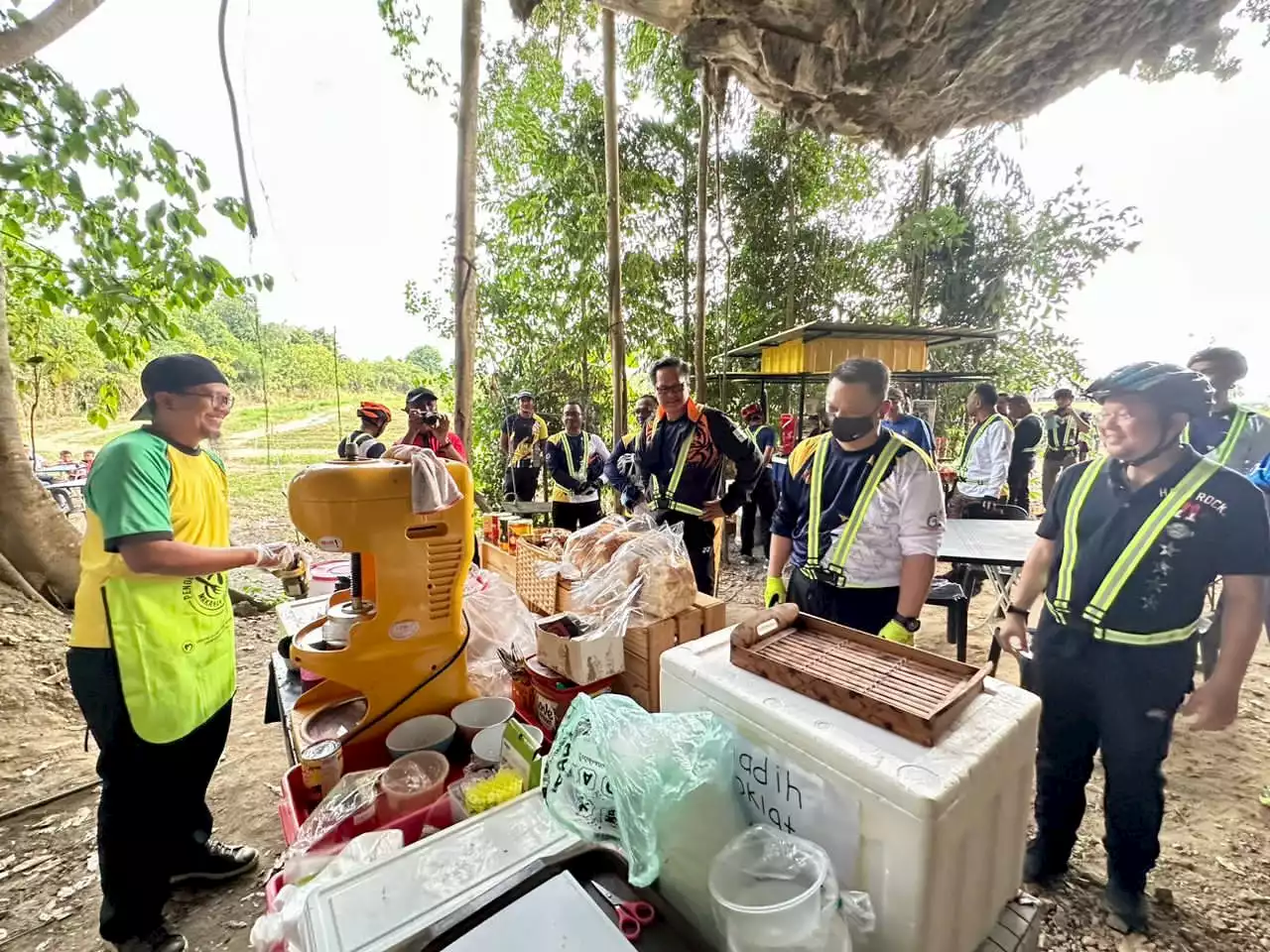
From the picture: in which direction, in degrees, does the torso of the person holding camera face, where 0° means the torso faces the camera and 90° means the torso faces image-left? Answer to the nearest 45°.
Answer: approximately 0°

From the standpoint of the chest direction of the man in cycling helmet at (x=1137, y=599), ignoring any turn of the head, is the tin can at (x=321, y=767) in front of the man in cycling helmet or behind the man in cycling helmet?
in front

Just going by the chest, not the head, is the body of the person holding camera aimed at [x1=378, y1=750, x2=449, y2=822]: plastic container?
yes

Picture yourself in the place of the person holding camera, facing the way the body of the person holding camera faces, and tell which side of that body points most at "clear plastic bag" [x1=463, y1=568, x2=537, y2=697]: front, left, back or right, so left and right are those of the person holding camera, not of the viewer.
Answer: front

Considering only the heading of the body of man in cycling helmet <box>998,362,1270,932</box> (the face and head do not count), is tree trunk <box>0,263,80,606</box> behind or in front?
in front

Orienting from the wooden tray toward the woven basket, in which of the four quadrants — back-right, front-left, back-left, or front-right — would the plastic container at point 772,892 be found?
back-left

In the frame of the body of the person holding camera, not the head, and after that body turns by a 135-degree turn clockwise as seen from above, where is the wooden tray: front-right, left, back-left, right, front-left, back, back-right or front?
back-left

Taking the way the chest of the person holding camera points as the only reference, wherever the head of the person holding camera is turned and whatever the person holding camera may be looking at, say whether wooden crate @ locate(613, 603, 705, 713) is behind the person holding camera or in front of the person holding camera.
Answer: in front

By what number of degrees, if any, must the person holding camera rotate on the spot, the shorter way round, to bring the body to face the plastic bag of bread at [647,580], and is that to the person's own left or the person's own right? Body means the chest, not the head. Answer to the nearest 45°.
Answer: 0° — they already face it

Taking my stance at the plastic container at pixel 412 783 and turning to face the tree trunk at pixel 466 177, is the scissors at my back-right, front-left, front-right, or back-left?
back-right

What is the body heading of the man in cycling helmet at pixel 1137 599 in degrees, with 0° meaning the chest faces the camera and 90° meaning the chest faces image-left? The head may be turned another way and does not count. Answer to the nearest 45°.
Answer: approximately 45°
